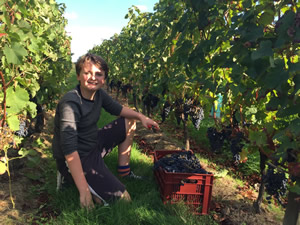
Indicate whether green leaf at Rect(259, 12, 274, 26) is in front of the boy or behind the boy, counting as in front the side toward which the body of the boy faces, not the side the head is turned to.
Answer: in front

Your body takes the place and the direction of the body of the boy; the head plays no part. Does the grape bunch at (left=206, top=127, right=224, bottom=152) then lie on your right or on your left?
on your left

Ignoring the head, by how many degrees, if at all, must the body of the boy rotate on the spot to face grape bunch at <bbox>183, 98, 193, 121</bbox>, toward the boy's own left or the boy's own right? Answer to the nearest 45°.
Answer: approximately 90° to the boy's own left

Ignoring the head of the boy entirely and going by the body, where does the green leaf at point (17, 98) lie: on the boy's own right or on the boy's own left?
on the boy's own right

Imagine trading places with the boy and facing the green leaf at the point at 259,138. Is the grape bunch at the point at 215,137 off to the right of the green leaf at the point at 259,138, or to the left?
left

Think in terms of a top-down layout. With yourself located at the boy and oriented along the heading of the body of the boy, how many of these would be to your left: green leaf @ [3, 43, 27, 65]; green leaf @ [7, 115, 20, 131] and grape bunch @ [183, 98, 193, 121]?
1

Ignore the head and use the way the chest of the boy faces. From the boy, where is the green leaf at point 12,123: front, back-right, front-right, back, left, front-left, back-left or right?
right

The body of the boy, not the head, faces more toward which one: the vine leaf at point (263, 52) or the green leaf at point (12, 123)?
the vine leaf

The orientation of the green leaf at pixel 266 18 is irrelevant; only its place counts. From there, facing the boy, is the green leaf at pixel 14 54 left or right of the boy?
left

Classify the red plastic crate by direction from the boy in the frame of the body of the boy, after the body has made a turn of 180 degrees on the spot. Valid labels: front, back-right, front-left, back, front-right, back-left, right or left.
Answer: back-right

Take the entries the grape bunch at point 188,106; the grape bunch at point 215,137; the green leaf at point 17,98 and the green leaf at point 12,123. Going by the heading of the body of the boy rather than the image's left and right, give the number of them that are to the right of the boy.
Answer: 2

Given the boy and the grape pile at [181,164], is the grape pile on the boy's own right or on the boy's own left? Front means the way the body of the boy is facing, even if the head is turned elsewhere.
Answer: on the boy's own left

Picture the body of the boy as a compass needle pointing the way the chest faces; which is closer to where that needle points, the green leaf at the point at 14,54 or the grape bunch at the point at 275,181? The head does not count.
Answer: the grape bunch
